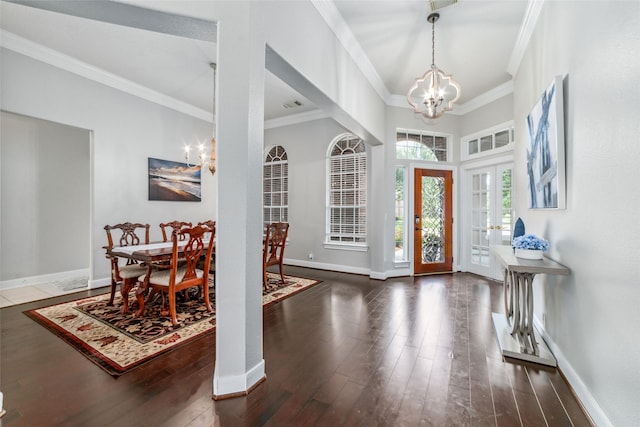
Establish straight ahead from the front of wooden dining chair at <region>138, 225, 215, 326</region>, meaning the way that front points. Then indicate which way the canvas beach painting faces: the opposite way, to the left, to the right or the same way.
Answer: the opposite way

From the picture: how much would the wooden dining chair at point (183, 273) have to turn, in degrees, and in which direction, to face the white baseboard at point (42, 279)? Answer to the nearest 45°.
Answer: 0° — it already faces it

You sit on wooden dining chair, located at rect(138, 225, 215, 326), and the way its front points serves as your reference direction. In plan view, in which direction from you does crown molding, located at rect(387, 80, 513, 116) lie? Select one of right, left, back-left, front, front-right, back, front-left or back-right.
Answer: back-right

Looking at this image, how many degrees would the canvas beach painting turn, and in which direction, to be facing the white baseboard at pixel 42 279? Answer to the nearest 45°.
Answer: approximately 135° to its right

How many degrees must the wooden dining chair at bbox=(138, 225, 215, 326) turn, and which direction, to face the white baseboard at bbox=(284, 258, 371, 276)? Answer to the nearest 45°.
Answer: approximately 90° to its right

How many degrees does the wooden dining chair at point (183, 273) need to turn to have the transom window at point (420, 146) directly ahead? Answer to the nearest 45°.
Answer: approximately 135° to its right

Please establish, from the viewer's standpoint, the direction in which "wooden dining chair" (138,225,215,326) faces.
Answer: facing away from the viewer and to the left of the viewer

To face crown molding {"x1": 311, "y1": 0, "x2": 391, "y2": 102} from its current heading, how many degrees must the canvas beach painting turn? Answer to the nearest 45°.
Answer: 0° — it already faces it
